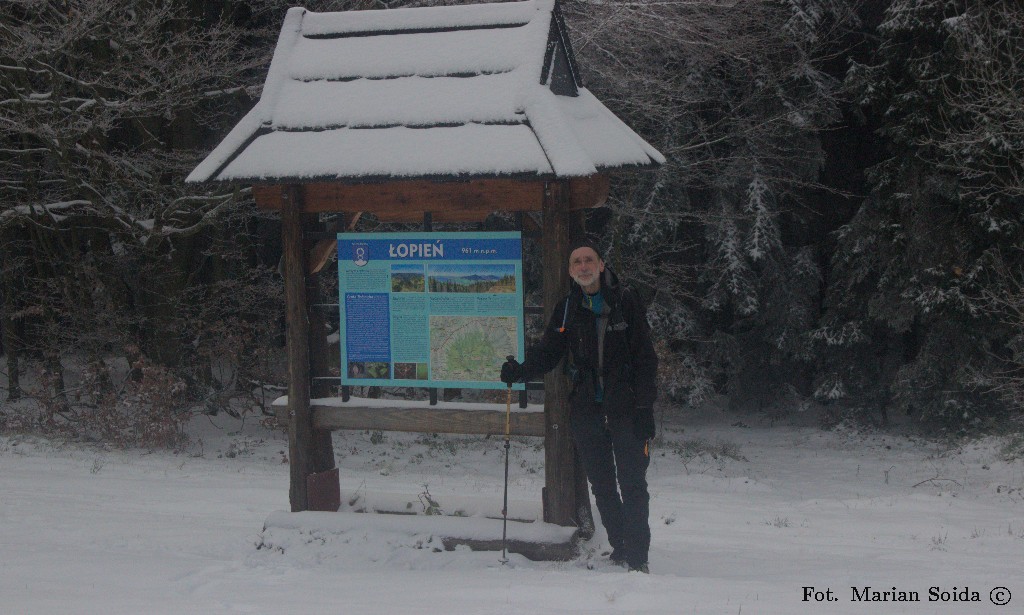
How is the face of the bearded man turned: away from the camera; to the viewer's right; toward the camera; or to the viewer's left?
toward the camera

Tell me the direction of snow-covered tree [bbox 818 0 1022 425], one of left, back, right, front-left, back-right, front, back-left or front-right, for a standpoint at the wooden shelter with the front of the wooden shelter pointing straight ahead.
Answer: back-left

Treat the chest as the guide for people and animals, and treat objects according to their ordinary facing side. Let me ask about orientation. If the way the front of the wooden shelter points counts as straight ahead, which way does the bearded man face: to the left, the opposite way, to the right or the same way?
the same way

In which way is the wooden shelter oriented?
toward the camera

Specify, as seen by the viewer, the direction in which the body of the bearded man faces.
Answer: toward the camera

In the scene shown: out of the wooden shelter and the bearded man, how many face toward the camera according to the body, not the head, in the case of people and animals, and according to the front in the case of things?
2

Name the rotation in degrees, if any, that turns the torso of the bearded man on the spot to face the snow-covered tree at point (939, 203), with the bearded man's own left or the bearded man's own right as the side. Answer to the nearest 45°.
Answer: approximately 135° to the bearded man's own left
